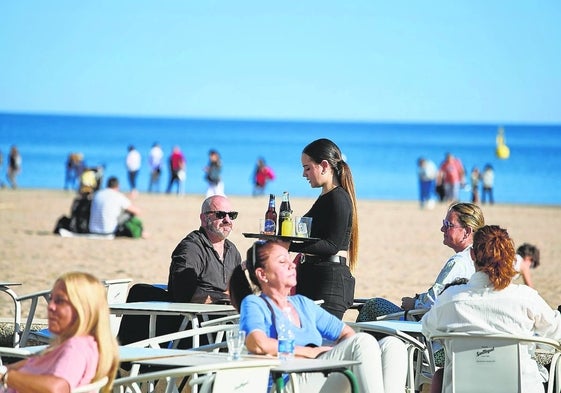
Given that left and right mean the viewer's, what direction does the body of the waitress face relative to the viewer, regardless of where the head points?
facing to the left of the viewer

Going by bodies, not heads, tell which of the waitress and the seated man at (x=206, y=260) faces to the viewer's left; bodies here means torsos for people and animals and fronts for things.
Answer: the waitress

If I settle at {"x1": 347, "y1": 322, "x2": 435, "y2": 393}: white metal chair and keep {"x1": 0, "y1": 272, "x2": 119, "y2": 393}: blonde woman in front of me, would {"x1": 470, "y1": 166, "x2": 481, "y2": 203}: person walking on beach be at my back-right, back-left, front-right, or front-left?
back-right

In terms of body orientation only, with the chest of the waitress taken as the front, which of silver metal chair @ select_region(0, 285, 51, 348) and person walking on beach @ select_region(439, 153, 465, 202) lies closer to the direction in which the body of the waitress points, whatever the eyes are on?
the silver metal chair

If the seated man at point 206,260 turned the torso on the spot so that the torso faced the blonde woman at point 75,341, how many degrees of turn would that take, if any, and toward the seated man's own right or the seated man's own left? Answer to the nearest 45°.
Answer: approximately 45° to the seated man's own right

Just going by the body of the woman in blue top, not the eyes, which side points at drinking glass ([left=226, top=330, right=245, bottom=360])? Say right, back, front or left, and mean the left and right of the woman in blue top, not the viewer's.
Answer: right

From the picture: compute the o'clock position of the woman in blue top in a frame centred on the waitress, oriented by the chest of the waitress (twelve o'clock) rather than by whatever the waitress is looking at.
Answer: The woman in blue top is roughly at 9 o'clock from the waitress.

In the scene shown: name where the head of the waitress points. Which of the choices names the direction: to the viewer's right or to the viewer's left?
to the viewer's left

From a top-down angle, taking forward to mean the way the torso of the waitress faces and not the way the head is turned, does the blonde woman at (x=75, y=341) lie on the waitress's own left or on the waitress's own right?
on the waitress's own left

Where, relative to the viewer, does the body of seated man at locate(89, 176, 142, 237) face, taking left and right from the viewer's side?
facing away from the viewer and to the right of the viewer
